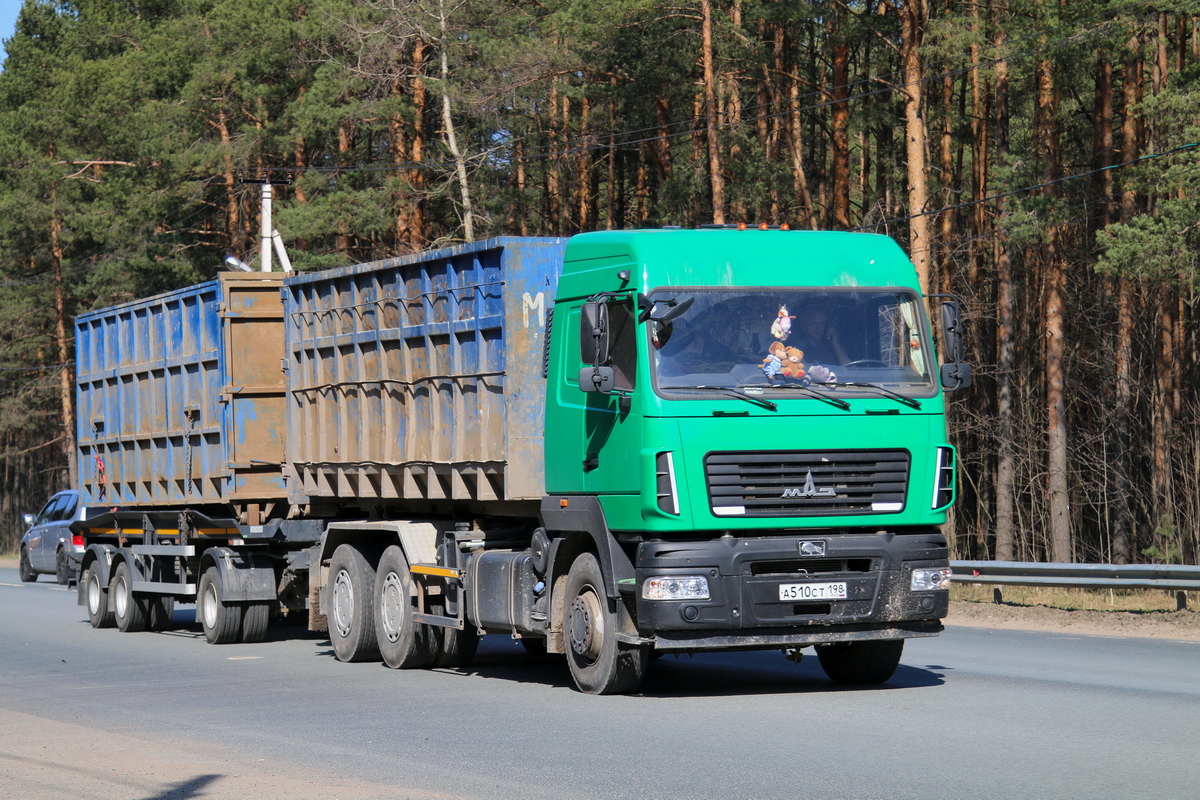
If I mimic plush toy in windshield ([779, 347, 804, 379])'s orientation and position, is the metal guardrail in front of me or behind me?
behind

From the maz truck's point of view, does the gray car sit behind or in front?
behind

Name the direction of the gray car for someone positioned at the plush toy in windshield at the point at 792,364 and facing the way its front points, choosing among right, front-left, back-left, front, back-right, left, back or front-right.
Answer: back-right
